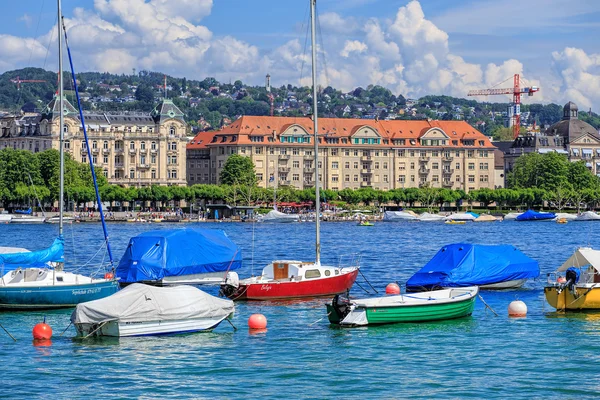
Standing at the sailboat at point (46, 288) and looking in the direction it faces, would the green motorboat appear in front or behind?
in front

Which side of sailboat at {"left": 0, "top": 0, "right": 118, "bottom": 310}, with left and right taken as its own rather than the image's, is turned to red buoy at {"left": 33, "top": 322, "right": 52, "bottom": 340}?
right

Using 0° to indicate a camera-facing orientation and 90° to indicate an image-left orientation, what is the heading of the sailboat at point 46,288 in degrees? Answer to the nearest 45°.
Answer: approximately 270°

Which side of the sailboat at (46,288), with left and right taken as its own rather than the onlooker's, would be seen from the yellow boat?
front

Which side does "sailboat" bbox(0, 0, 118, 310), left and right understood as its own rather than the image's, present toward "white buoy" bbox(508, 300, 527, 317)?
front

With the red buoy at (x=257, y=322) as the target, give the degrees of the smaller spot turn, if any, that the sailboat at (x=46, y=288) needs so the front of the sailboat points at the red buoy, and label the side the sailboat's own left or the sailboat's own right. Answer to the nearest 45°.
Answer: approximately 45° to the sailboat's own right

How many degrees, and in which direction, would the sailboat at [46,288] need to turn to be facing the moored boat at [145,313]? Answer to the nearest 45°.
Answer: approximately 45° to its right

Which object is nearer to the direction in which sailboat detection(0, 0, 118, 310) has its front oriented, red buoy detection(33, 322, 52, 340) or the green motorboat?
the green motorboat
